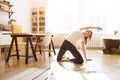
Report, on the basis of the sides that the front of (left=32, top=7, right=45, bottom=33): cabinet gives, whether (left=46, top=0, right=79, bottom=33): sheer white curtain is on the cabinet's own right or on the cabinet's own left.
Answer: on the cabinet's own left

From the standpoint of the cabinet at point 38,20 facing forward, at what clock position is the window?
The window is roughly at 9 o'clock from the cabinet.

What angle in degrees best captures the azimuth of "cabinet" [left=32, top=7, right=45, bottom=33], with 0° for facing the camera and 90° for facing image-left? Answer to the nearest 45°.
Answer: approximately 0°

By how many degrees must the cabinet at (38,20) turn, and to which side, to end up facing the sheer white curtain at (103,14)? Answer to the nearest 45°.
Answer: approximately 90° to its left
